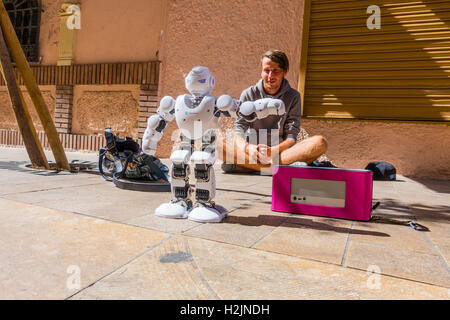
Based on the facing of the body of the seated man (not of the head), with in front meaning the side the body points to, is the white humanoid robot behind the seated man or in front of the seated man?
in front

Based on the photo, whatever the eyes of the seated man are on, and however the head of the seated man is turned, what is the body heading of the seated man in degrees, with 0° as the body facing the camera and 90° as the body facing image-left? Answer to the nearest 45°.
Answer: approximately 0°

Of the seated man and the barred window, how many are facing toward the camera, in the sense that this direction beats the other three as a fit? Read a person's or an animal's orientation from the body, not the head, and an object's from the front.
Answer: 2

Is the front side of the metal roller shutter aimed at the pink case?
yes

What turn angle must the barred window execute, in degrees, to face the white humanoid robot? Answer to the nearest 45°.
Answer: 0° — it already faces it

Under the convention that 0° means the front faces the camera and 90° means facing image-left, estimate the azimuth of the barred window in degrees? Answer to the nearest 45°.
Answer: approximately 0°
